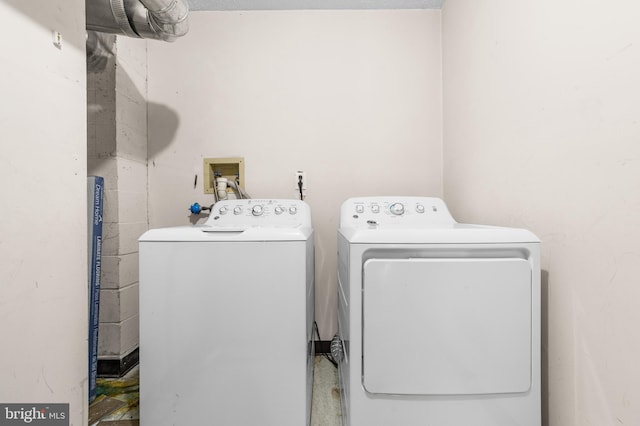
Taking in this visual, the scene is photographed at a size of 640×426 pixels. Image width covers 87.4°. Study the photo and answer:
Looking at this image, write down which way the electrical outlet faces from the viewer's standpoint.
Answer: facing the viewer

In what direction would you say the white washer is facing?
toward the camera

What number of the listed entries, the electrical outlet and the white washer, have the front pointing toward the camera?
2

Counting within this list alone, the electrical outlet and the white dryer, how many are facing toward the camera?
2

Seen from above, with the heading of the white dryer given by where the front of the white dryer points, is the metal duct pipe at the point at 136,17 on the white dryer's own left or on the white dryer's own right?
on the white dryer's own right

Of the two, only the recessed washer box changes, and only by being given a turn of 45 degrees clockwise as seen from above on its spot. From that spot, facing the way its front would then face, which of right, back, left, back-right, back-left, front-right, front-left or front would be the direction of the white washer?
front-left

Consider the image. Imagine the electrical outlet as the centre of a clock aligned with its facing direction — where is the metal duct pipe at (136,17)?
The metal duct pipe is roughly at 2 o'clock from the electrical outlet.

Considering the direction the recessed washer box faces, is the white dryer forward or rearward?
forward

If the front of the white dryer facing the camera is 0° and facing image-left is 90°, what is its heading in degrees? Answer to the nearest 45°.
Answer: approximately 0°

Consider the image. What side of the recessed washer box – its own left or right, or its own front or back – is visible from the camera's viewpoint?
front
